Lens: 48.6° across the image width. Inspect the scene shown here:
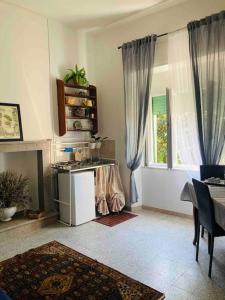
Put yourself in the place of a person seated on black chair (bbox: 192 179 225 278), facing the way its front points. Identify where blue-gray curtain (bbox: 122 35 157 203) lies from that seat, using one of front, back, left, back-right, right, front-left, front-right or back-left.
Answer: left

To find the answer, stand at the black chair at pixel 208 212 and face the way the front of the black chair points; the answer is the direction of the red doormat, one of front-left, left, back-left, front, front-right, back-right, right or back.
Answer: left

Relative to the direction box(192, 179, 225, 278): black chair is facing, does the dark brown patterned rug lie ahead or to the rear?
to the rear

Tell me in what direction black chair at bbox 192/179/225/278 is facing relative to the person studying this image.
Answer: facing away from the viewer and to the right of the viewer

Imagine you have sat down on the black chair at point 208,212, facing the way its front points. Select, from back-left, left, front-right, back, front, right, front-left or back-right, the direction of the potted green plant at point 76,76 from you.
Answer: left

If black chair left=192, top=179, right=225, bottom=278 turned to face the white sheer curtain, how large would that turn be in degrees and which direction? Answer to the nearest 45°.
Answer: approximately 45° to its left

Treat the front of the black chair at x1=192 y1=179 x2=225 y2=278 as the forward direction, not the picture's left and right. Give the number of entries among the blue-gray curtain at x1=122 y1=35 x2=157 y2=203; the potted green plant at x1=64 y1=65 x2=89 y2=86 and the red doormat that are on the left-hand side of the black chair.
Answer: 3

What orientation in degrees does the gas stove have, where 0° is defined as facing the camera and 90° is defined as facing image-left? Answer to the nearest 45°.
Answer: approximately 315°

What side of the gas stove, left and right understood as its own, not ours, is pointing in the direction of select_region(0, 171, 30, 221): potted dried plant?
right

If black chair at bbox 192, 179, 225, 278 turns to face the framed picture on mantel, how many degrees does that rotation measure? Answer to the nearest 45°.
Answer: approximately 135° to its left

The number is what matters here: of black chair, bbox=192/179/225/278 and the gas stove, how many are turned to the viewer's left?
0

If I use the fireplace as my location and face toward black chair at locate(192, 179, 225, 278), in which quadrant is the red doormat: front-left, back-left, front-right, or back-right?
front-left

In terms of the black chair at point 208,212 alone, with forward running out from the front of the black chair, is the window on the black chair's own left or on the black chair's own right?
on the black chair's own left

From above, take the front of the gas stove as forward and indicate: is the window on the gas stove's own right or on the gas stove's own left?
on the gas stove's own left
